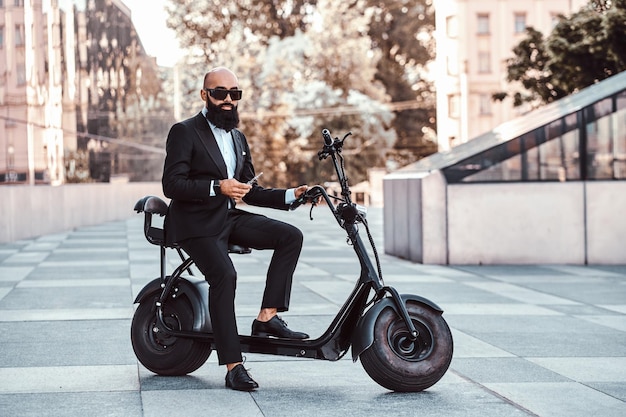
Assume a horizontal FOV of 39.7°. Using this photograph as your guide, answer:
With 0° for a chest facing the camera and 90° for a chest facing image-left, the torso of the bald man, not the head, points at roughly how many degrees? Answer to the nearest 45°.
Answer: approximately 315°

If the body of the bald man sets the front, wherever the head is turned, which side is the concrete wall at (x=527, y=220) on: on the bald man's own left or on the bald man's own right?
on the bald man's own left

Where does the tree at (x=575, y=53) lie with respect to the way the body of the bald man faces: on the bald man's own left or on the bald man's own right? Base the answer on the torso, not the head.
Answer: on the bald man's own left

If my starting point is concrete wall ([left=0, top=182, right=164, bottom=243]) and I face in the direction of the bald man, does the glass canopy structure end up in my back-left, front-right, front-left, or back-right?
front-left

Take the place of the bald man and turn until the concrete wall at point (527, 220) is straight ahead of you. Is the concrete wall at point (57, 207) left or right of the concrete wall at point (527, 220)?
left

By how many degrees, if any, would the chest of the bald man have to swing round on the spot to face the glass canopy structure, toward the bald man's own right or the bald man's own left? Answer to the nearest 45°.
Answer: approximately 90° to the bald man's own left
